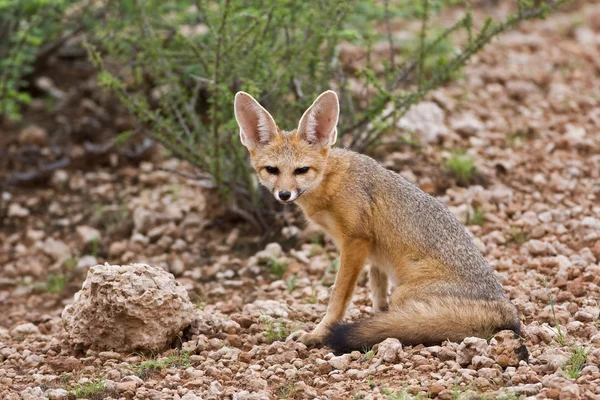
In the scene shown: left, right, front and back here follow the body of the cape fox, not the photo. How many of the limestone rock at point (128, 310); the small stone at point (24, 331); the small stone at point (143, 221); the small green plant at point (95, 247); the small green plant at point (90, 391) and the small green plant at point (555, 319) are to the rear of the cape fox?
1

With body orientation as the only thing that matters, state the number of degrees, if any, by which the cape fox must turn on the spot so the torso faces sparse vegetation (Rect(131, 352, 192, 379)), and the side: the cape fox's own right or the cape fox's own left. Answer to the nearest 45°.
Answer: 0° — it already faces it

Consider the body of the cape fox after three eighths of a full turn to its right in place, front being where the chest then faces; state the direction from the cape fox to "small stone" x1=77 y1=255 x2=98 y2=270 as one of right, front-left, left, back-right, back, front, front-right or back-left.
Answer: left

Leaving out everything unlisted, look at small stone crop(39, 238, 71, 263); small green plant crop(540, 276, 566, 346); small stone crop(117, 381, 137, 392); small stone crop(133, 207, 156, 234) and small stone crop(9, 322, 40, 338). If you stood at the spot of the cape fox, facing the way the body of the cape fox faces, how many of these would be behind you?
1

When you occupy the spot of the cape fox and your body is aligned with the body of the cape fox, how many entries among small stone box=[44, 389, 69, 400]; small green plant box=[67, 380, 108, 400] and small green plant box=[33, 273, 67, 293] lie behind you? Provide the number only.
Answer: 0

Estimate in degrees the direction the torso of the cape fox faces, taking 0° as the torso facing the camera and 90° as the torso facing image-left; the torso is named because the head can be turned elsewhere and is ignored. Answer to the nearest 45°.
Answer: approximately 90°

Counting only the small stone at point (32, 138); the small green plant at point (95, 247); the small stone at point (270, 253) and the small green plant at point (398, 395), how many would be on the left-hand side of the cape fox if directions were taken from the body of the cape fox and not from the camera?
1

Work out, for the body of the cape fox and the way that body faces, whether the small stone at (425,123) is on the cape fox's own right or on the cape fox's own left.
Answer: on the cape fox's own right

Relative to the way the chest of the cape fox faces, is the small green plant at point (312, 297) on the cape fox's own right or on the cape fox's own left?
on the cape fox's own right

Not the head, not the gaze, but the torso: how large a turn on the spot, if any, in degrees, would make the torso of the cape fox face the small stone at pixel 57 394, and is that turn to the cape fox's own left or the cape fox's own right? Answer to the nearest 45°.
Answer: approximately 45° to the cape fox's own left

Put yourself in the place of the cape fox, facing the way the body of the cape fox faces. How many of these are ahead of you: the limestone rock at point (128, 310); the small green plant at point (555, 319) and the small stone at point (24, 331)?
2

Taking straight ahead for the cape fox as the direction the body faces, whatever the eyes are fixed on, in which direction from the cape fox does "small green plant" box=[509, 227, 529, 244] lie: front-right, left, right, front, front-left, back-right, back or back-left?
back-right

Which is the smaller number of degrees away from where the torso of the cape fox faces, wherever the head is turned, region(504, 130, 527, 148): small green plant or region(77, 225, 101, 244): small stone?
the small stone

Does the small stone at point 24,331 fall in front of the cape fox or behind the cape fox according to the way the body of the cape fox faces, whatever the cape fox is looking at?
in front

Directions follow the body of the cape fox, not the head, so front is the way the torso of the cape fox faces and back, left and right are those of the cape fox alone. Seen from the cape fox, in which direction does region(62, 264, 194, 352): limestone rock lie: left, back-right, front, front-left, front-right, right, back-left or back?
front

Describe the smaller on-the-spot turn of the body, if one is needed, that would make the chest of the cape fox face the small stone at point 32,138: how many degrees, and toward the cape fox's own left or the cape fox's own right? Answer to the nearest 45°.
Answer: approximately 45° to the cape fox's own right

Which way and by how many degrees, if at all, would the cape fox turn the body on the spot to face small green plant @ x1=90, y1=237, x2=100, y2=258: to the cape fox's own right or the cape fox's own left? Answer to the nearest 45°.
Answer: approximately 45° to the cape fox's own right

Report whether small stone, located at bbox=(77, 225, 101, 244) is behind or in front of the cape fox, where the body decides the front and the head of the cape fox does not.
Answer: in front

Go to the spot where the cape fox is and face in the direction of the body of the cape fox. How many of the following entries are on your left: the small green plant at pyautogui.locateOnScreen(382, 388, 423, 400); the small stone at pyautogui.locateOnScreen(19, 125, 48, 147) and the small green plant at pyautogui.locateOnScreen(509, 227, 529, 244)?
1

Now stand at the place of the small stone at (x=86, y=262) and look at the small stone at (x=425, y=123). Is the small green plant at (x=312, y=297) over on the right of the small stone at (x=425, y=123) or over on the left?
right

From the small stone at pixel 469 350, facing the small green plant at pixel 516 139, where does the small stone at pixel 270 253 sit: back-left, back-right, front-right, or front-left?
front-left
